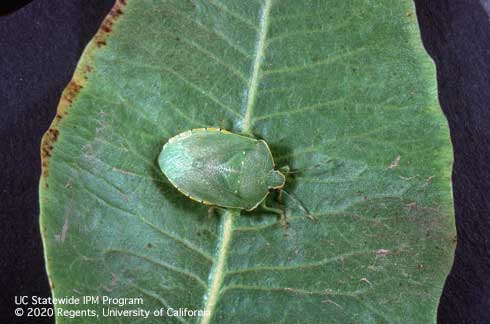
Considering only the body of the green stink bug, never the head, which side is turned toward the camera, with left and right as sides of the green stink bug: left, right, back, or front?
right
